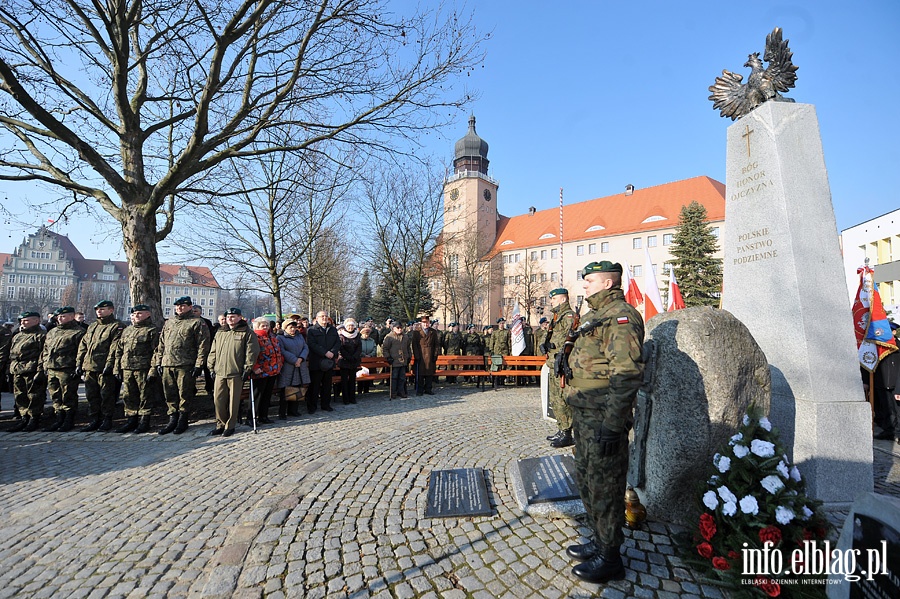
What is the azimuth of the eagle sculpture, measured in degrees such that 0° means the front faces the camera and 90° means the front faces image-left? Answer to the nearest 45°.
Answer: approximately 45°

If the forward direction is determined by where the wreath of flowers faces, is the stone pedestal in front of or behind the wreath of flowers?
behind

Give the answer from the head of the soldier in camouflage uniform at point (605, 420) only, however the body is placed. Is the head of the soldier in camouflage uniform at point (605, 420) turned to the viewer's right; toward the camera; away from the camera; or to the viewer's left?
to the viewer's left

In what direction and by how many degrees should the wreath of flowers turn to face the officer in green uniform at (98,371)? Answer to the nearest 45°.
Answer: approximately 90° to its right

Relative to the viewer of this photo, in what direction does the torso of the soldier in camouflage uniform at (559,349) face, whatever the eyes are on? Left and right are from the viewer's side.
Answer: facing to the left of the viewer
